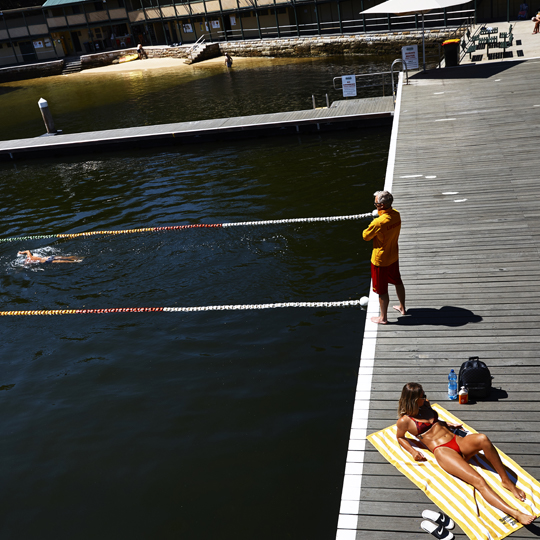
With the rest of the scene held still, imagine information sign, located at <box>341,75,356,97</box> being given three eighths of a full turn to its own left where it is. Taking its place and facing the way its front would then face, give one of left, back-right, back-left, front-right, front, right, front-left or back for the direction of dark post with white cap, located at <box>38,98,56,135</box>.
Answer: back-left

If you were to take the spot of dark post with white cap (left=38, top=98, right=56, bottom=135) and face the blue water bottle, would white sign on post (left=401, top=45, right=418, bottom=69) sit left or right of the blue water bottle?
left

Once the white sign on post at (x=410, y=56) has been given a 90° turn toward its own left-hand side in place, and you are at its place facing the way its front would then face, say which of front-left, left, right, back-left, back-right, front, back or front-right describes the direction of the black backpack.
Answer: right

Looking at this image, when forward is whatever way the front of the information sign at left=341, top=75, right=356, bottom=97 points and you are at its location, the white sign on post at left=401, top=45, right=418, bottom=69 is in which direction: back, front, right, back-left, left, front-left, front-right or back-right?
left

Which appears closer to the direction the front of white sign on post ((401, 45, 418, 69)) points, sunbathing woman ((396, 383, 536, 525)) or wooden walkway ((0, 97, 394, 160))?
the sunbathing woman

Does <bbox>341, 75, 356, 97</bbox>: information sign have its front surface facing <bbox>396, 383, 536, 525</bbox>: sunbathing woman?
yes

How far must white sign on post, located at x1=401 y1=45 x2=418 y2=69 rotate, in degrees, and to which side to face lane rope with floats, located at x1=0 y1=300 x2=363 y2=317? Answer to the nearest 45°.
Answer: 0° — it already faces it

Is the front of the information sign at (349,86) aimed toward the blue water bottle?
yes

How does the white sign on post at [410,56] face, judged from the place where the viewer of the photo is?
facing the viewer

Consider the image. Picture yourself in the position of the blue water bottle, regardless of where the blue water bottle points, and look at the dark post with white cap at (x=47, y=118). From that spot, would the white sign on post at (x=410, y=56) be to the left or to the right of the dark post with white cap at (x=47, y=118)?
right

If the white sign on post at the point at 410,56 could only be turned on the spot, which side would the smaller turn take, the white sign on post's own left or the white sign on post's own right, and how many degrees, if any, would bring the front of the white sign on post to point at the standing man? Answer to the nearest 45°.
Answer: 0° — it already faces them

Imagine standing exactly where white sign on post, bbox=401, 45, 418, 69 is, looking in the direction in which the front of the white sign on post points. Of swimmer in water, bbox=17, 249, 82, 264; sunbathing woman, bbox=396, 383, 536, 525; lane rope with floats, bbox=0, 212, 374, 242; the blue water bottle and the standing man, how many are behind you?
0

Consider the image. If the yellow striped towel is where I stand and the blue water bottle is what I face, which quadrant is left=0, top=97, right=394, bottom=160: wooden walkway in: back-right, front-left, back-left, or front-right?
front-left

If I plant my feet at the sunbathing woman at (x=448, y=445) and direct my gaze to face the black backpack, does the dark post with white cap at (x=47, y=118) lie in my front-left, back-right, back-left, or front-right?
front-left

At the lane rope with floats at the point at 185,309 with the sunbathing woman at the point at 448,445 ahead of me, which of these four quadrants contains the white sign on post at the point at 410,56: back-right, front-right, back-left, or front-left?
back-left

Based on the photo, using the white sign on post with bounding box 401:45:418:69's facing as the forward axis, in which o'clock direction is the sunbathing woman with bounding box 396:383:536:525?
The sunbathing woman is roughly at 12 o'clock from the white sign on post.

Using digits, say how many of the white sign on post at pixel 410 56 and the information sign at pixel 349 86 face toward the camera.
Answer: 2

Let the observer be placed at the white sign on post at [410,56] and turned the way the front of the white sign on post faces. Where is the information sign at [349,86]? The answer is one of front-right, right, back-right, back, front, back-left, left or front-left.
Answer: right

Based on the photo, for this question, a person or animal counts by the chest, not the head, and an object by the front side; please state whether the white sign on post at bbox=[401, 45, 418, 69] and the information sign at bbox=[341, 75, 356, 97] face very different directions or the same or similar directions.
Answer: same or similar directions

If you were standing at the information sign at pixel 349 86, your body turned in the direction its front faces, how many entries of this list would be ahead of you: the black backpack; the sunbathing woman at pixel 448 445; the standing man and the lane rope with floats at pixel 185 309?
4
